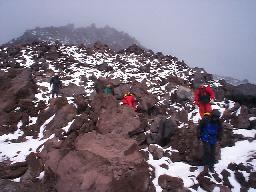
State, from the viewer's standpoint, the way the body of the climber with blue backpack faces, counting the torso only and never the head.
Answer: away from the camera

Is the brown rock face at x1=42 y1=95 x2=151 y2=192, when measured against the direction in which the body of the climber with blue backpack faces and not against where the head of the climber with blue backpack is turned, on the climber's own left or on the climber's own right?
on the climber's own left

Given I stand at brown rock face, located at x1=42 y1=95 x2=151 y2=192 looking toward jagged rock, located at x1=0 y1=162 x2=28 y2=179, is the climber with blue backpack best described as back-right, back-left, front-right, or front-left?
back-right

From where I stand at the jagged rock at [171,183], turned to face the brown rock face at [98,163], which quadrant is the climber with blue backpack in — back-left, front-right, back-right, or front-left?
back-right
